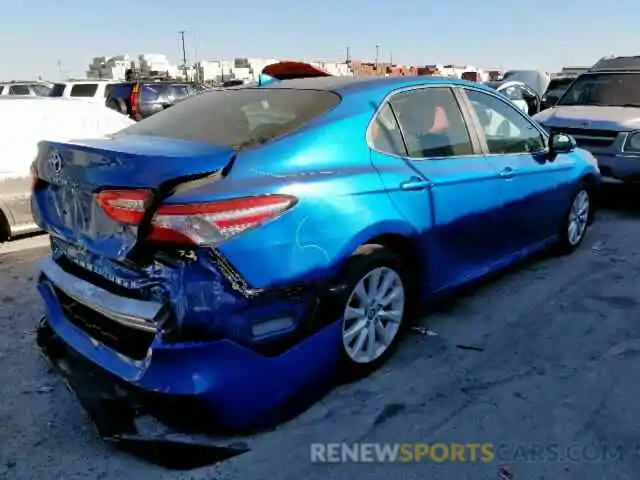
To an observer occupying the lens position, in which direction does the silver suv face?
facing the viewer and to the left of the viewer

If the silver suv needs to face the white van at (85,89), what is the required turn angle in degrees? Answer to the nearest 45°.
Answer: approximately 45° to its right

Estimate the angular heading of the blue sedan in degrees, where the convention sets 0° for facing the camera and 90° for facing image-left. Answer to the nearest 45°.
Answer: approximately 225°

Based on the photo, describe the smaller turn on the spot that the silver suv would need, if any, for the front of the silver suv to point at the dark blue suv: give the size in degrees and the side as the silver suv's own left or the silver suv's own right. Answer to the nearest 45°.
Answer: approximately 45° to the silver suv's own right

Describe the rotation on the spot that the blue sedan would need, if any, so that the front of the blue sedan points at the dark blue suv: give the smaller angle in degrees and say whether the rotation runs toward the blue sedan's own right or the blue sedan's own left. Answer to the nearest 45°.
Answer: approximately 45° to the blue sedan's own left

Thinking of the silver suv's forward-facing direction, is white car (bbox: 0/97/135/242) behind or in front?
in front

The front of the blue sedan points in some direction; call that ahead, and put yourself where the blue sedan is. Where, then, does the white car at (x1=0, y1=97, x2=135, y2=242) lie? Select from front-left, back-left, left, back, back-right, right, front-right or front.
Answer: left
